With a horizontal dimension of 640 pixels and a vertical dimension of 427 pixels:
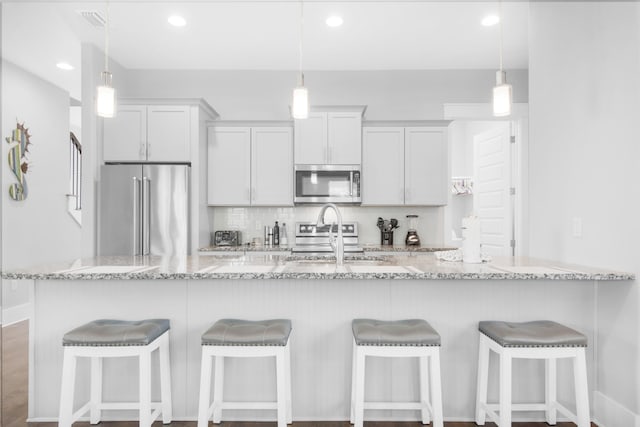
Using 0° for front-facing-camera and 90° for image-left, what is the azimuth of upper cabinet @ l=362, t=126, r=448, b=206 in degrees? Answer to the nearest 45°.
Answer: approximately 0°

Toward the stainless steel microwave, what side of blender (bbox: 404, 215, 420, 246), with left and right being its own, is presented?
right

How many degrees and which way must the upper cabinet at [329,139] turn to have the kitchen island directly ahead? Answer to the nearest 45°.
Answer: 0° — it already faces it

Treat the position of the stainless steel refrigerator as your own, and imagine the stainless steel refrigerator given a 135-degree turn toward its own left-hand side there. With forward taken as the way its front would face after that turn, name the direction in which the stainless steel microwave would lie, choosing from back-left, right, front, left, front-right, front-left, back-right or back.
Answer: front-right

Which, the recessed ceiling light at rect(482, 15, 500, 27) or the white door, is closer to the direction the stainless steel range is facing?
the recessed ceiling light

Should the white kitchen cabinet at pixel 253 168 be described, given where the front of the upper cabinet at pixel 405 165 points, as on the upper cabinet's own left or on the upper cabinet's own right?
on the upper cabinet's own right

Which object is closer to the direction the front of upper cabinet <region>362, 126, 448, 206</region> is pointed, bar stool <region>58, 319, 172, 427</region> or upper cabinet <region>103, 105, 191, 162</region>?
the bar stool

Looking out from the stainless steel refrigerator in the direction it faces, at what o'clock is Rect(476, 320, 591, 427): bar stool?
The bar stool is roughly at 11 o'clock from the stainless steel refrigerator.

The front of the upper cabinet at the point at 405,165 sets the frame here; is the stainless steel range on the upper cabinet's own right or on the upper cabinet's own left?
on the upper cabinet's own right

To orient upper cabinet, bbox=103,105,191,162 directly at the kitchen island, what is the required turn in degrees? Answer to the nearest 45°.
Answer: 0° — it already faces it

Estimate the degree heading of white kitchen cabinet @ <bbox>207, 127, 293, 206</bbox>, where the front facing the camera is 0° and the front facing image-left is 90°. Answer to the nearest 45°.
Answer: approximately 0°
